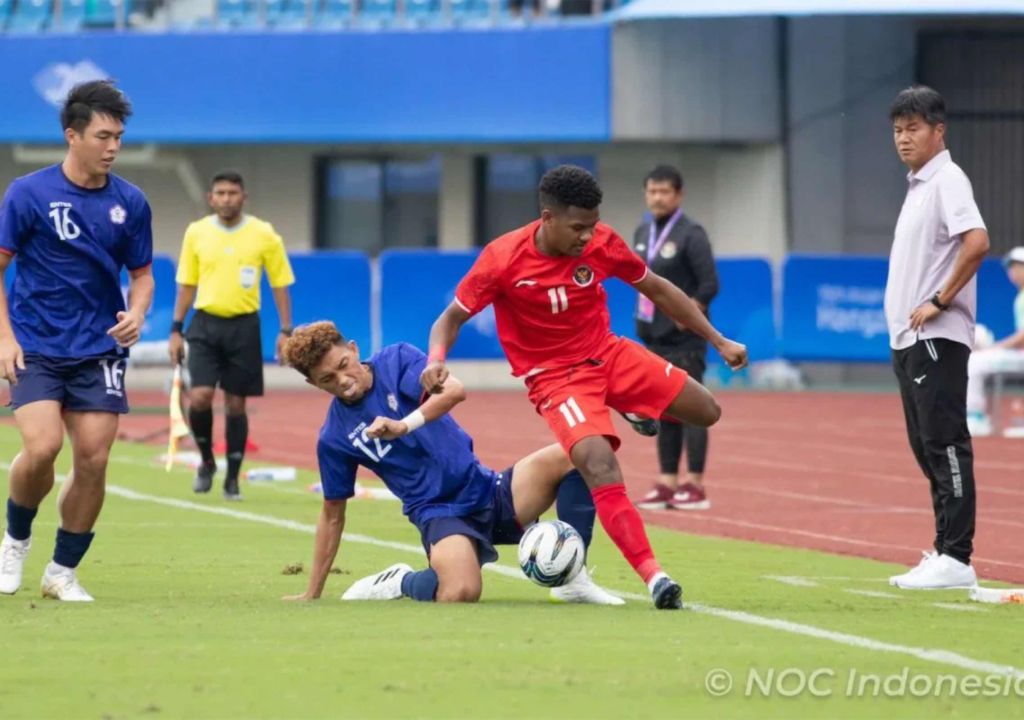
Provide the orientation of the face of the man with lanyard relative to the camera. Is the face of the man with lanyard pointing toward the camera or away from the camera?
toward the camera

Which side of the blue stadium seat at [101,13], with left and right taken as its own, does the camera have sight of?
front

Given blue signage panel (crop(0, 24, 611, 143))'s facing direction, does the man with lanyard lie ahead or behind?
ahead

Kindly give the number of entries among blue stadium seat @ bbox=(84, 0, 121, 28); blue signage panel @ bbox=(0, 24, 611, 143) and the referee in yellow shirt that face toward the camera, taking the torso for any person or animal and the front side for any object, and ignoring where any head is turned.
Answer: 3

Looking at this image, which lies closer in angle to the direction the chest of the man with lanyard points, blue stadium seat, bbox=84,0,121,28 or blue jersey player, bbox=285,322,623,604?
the blue jersey player

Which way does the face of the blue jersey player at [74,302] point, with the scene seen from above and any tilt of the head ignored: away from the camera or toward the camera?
toward the camera

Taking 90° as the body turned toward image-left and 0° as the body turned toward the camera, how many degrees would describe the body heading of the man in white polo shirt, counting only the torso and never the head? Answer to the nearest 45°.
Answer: approximately 45°

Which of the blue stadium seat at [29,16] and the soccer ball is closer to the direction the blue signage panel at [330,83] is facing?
the soccer ball

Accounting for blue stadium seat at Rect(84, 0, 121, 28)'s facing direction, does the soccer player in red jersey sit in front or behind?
in front

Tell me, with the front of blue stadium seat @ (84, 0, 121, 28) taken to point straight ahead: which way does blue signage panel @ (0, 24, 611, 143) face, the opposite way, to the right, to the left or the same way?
the same way

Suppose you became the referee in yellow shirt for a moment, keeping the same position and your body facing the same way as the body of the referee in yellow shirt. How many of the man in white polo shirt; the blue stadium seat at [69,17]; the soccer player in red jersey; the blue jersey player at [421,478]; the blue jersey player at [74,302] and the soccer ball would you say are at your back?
1

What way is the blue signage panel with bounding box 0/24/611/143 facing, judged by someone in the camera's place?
facing the viewer

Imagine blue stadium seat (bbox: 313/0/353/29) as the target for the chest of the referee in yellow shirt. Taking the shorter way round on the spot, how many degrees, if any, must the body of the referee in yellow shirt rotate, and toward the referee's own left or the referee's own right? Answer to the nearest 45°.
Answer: approximately 180°

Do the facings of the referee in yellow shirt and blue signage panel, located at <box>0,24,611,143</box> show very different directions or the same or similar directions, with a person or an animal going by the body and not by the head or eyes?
same or similar directions

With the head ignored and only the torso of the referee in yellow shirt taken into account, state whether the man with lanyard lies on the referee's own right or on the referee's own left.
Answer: on the referee's own left

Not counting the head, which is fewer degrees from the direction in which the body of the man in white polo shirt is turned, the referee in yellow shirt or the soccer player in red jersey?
the soccer player in red jersey
